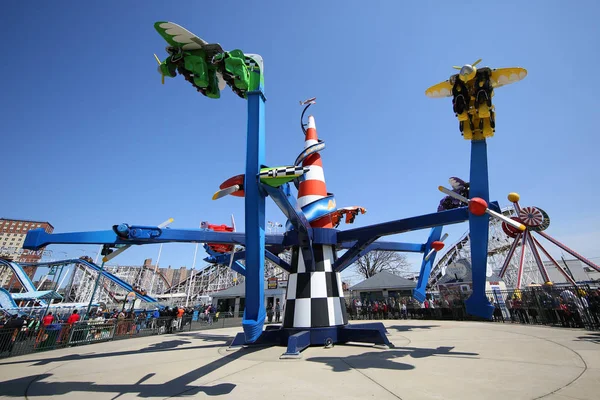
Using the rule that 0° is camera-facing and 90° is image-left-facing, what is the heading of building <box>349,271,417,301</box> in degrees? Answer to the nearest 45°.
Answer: approximately 0°

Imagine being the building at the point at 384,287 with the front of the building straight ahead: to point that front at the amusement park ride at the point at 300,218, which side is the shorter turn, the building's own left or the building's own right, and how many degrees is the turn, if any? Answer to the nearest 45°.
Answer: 0° — it already faces it

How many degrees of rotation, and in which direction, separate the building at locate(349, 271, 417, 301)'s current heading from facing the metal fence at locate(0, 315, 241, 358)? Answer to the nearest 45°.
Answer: approximately 45° to its right

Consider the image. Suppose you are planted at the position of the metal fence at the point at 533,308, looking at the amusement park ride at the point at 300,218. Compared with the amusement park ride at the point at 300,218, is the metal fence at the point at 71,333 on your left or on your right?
right

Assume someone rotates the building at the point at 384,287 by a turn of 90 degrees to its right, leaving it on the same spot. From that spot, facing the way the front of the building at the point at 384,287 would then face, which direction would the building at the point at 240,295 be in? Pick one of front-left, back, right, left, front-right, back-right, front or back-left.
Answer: front

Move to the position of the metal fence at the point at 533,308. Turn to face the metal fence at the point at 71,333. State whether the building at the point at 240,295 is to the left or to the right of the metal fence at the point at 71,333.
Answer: right
